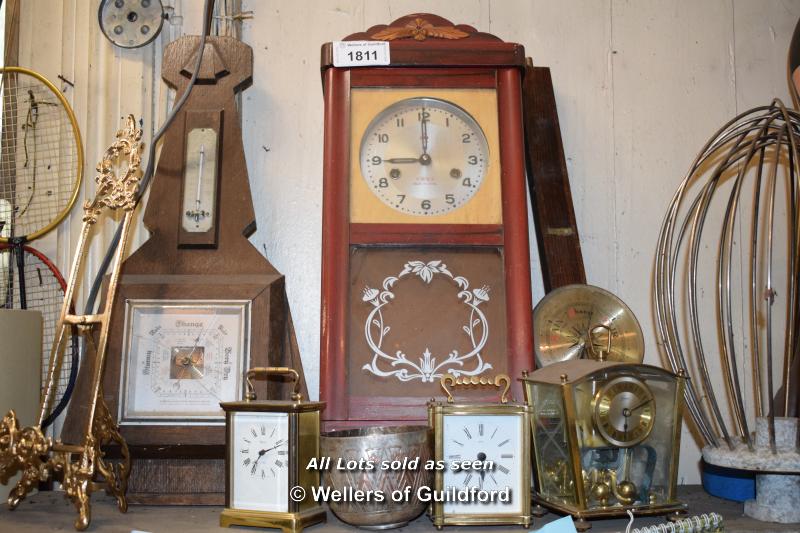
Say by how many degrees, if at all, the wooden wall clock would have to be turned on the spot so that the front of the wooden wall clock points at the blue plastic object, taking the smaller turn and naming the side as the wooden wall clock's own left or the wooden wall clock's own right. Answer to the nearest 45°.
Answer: approximately 90° to the wooden wall clock's own left

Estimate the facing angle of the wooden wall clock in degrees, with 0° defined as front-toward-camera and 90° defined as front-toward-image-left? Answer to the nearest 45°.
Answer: approximately 0°

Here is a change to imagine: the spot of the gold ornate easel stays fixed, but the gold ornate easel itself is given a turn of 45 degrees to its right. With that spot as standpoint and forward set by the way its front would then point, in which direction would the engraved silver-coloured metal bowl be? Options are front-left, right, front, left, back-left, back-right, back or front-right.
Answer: back-left

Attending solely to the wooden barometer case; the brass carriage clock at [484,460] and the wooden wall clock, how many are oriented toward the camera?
3

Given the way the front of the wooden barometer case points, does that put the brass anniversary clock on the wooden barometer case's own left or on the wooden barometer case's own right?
on the wooden barometer case's own left

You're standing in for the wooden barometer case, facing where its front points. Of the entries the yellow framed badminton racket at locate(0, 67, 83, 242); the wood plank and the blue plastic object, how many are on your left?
2

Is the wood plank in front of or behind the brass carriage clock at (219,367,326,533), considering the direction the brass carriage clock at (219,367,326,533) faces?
behind
